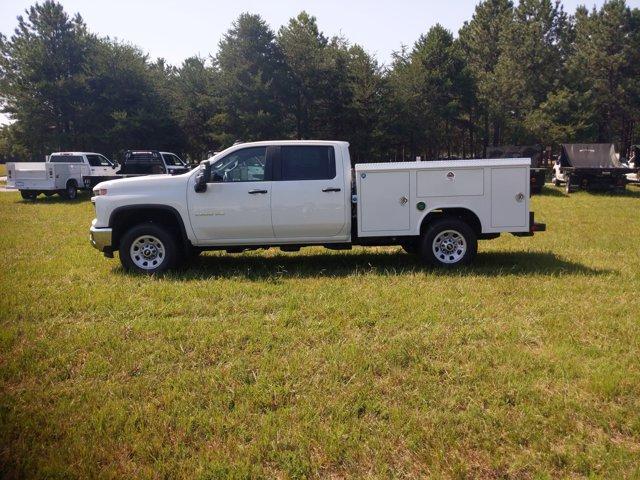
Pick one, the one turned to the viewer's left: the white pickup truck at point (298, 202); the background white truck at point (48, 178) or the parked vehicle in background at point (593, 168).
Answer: the white pickup truck

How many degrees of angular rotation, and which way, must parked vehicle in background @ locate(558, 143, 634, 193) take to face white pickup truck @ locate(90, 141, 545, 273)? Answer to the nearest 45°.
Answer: approximately 180°

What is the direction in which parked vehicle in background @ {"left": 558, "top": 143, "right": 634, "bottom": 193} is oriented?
away from the camera

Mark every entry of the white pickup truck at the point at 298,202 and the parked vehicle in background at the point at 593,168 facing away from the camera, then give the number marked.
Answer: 1

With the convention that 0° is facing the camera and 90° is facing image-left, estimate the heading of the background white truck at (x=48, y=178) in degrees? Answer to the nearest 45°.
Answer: approximately 225°

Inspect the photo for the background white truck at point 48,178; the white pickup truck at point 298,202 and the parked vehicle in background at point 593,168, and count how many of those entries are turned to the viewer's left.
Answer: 1

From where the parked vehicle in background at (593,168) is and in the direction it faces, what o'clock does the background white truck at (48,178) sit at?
The background white truck is roughly at 8 o'clock from the parked vehicle in background.

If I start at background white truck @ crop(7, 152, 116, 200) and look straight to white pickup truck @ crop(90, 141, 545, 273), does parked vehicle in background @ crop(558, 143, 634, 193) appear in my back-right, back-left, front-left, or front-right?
front-left

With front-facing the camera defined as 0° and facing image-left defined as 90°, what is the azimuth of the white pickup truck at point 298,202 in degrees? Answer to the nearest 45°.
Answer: approximately 90°

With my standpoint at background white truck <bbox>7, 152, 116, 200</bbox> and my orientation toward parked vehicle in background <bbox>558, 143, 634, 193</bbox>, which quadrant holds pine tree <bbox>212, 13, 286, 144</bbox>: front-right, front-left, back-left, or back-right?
front-left

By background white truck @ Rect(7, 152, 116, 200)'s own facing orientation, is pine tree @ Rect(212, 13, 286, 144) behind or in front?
in front
